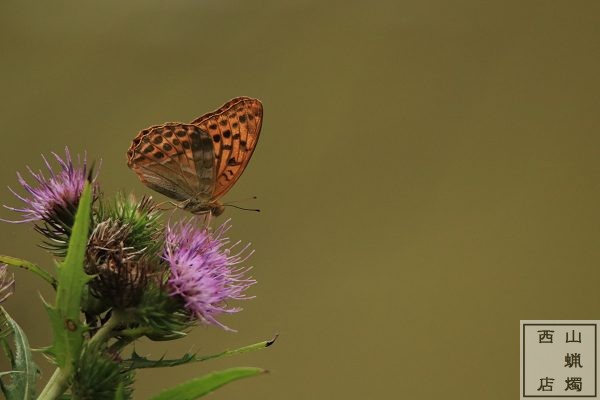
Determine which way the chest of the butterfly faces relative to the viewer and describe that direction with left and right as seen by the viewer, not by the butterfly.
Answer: facing to the right of the viewer
